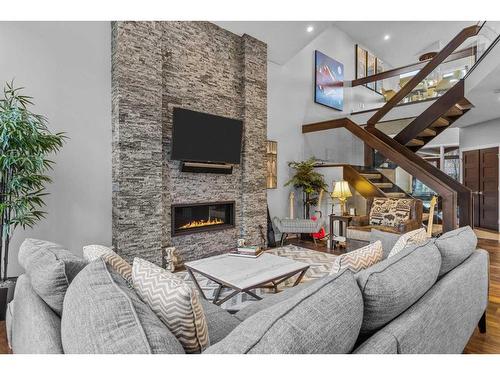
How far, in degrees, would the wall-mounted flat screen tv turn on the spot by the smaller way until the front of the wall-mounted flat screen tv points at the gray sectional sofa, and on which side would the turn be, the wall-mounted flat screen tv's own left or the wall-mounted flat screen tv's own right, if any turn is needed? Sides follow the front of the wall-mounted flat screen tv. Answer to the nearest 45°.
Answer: approximately 45° to the wall-mounted flat screen tv's own right

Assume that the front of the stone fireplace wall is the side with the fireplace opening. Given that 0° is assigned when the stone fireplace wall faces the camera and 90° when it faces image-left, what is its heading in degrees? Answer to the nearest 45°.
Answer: approximately 315°

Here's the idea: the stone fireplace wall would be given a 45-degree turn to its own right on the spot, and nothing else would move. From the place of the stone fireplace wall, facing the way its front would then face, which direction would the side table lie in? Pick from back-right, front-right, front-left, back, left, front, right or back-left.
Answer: left

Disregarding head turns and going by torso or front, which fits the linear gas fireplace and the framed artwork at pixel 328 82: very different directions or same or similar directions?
same or similar directions

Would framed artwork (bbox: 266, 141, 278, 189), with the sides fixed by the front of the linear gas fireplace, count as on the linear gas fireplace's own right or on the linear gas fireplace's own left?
on the linear gas fireplace's own left

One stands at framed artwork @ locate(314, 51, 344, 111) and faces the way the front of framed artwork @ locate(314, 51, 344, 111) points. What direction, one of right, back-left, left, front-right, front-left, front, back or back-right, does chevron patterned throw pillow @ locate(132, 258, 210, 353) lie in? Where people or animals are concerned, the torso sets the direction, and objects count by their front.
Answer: front-right

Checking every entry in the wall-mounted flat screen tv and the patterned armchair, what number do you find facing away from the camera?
0

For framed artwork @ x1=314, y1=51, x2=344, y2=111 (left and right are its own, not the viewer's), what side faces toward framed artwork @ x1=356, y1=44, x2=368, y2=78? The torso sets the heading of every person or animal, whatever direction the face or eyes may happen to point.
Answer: left

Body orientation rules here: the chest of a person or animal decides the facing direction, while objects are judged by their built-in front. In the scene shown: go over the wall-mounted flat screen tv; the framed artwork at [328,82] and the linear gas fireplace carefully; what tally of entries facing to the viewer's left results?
0

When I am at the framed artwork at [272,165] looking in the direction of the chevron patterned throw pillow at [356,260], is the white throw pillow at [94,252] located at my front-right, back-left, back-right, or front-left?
front-right

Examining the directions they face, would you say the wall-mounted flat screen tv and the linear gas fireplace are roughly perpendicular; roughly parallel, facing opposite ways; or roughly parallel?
roughly parallel

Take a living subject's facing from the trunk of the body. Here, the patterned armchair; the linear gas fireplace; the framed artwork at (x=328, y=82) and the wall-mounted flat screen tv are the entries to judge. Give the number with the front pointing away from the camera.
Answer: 0

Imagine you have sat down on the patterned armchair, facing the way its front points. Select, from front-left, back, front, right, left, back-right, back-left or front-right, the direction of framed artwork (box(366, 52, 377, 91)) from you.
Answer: back-right

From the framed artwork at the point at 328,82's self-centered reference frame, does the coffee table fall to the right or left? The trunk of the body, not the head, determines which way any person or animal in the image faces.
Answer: on its right
